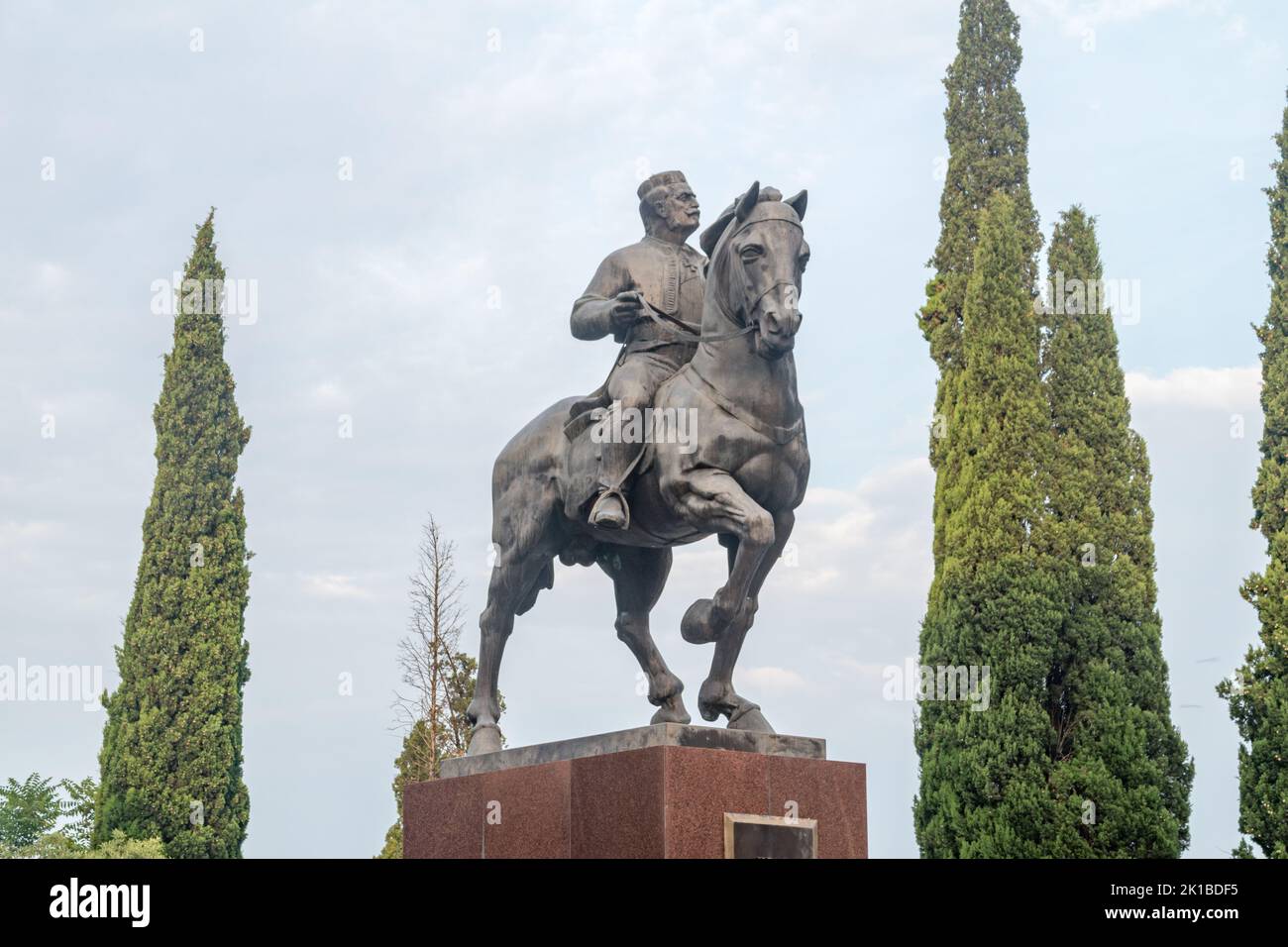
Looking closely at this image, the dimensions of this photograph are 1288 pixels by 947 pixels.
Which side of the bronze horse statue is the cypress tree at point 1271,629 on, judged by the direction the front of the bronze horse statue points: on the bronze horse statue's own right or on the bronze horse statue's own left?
on the bronze horse statue's own left

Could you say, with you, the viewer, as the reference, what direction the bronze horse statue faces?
facing the viewer and to the right of the viewer

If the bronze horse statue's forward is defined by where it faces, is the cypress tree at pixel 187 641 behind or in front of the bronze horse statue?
behind

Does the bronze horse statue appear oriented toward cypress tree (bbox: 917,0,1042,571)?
no

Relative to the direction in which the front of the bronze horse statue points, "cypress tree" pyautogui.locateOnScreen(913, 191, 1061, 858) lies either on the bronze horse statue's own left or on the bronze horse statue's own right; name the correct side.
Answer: on the bronze horse statue's own left

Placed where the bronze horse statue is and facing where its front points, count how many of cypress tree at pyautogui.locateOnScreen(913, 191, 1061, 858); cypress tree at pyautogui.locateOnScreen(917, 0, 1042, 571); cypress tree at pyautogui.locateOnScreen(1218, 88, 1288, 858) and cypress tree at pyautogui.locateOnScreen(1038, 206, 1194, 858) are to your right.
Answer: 0

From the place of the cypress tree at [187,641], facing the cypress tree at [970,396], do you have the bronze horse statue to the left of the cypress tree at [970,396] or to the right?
right

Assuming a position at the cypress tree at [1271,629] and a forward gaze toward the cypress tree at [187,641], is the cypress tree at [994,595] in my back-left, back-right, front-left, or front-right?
front-right

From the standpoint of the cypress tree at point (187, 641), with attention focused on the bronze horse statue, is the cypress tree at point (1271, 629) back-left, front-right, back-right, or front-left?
front-left
